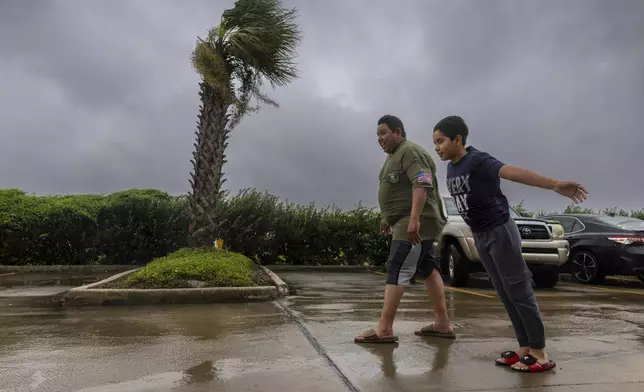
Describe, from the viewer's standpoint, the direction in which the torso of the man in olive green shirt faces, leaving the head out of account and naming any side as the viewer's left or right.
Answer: facing to the left of the viewer

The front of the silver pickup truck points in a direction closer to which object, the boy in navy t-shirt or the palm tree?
the boy in navy t-shirt

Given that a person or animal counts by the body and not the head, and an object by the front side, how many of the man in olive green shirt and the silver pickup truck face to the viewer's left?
1

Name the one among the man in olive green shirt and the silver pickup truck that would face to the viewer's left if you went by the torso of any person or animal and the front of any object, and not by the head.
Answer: the man in olive green shirt

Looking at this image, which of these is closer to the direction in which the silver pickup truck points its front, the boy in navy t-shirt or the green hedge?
the boy in navy t-shirt

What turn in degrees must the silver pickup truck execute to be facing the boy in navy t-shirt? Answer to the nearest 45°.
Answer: approximately 45° to its right

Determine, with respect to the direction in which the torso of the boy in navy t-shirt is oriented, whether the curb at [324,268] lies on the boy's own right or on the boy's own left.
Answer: on the boy's own right

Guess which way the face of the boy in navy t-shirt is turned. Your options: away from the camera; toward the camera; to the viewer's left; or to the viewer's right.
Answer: to the viewer's left

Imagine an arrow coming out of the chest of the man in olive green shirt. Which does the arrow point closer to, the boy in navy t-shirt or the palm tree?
the palm tree

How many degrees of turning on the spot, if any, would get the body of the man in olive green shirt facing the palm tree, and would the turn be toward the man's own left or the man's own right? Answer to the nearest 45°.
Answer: approximately 45° to the man's own right

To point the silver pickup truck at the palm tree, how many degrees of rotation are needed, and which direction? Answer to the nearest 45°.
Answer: approximately 135° to its right

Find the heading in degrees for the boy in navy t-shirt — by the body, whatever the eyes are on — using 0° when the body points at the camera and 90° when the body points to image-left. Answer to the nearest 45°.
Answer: approximately 45°

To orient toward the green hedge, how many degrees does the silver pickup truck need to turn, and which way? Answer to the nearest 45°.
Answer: approximately 135° to its right
